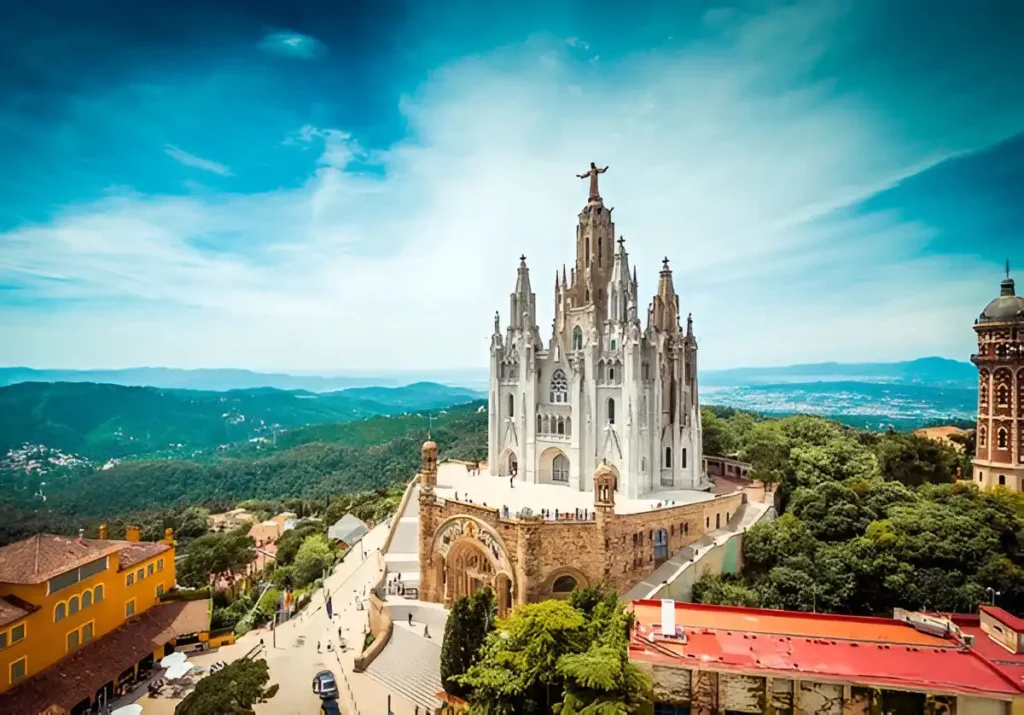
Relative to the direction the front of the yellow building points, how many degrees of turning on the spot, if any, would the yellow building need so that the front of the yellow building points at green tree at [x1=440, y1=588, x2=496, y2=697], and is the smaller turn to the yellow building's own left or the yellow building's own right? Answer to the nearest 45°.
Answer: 0° — it already faces it

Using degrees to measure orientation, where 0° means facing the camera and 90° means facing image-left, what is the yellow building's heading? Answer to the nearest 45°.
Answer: approximately 315°

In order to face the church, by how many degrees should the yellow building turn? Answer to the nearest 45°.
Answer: approximately 45° to its left

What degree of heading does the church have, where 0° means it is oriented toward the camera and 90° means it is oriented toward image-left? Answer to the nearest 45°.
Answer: approximately 45°

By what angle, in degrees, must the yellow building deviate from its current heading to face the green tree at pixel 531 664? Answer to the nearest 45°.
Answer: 0° — it already faces it

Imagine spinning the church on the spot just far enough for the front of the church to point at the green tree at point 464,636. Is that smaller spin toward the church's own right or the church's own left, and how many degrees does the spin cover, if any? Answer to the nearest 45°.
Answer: approximately 45° to the church's own left

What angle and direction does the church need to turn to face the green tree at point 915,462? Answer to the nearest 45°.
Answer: approximately 135° to its left

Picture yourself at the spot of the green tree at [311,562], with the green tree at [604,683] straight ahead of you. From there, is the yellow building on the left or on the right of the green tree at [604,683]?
right

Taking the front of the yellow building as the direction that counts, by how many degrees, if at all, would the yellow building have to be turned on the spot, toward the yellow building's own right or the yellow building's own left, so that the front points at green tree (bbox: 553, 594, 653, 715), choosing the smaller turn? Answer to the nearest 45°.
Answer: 0° — it already faces it

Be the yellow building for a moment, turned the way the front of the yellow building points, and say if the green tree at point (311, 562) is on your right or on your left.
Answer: on your left
